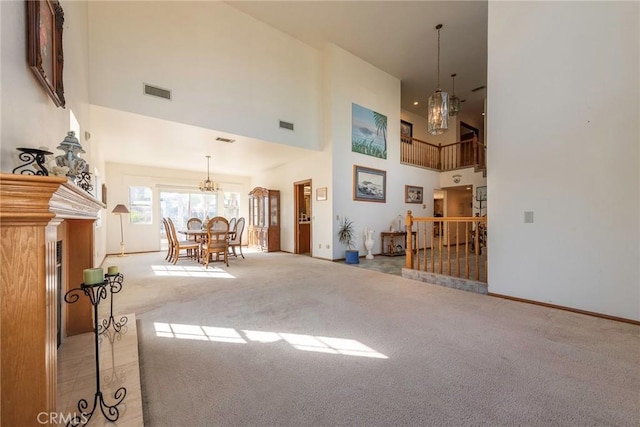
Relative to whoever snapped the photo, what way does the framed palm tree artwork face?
facing the viewer and to the right of the viewer

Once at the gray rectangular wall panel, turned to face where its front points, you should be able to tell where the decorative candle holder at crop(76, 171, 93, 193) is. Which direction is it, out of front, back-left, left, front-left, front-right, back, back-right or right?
front-right

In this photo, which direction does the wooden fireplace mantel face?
to the viewer's right

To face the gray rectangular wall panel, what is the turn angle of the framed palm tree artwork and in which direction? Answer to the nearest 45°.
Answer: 0° — it already faces it

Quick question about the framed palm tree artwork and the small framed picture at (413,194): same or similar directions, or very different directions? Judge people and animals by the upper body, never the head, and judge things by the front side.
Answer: same or similar directions

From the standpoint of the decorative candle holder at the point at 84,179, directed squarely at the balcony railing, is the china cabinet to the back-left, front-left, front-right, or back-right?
front-left

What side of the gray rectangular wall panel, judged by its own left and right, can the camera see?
front

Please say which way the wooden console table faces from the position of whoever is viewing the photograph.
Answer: facing the viewer

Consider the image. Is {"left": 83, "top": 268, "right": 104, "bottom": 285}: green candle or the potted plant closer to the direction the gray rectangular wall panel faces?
the green candle

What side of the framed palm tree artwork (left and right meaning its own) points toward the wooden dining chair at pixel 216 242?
right

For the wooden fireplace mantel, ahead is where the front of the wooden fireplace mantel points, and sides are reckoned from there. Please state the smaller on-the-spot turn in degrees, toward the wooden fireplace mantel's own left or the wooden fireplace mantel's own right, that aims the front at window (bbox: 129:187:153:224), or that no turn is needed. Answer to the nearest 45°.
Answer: approximately 90° to the wooden fireplace mantel's own left

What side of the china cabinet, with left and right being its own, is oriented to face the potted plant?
left

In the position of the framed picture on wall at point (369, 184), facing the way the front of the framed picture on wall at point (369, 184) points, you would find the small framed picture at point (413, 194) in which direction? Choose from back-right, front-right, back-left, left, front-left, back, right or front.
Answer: left

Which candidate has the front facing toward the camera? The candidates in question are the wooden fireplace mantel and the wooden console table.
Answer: the wooden console table

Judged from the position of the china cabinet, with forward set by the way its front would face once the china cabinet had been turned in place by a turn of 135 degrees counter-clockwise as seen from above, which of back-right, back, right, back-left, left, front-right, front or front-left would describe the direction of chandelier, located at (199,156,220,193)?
back

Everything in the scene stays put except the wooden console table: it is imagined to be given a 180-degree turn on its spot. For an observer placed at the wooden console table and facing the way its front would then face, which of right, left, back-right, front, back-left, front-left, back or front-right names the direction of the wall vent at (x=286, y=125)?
back-left

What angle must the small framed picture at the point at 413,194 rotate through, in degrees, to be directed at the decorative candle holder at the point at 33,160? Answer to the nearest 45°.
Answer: approximately 45° to its right
